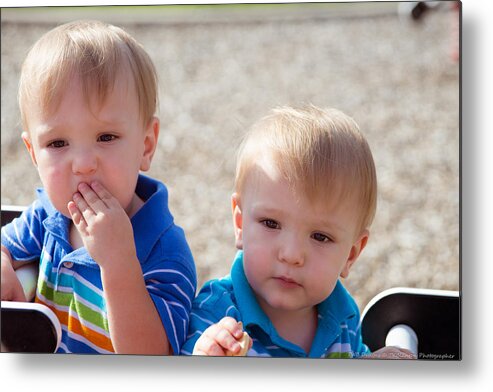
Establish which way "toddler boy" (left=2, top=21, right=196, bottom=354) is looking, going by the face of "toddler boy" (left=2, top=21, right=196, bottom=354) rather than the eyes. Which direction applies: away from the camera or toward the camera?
toward the camera

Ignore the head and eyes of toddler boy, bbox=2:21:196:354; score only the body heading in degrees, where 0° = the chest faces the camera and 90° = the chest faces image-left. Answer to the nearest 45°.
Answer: approximately 45°

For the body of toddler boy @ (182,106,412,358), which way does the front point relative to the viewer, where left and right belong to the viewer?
facing the viewer

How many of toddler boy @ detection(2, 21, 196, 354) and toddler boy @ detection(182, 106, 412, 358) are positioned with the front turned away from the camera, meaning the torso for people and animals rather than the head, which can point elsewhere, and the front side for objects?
0
